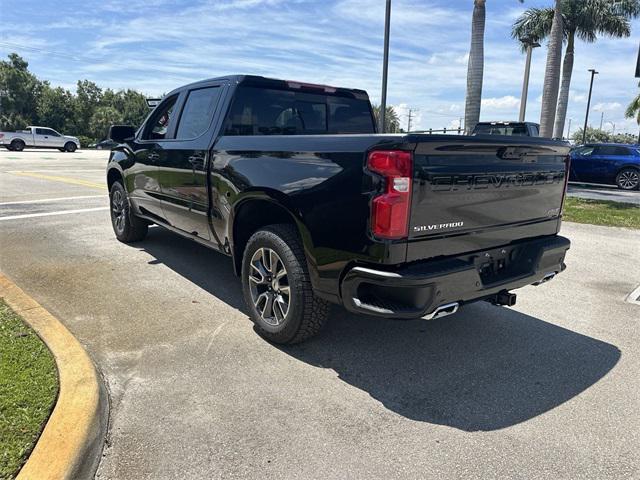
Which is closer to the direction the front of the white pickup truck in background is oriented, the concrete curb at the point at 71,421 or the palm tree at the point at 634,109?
the palm tree

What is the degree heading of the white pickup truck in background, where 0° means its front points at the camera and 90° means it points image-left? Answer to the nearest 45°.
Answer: approximately 270°

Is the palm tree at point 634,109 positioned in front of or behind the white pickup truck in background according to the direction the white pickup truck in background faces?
in front

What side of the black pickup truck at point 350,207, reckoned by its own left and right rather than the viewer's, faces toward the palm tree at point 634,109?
right

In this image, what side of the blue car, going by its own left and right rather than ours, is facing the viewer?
left

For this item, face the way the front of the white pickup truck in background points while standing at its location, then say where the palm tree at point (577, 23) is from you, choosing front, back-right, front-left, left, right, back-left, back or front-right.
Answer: front-right

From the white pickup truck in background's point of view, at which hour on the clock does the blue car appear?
The blue car is roughly at 2 o'clock from the white pickup truck in background.

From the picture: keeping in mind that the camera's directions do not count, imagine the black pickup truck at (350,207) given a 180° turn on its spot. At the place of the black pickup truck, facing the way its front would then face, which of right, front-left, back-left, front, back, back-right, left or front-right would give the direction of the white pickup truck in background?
back

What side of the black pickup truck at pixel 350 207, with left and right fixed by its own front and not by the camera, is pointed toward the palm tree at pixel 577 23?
right

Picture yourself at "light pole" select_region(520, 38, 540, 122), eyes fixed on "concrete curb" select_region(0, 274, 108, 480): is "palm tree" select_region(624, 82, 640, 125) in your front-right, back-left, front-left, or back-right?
back-left
